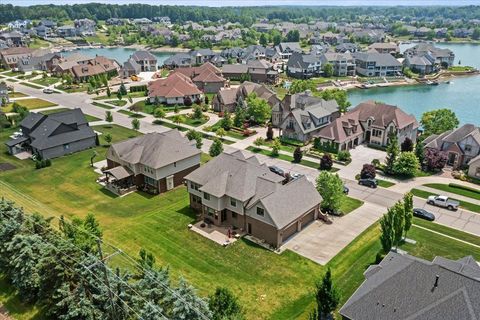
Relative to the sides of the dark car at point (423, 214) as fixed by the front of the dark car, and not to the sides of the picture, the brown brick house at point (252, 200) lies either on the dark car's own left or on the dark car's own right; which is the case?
on the dark car's own right

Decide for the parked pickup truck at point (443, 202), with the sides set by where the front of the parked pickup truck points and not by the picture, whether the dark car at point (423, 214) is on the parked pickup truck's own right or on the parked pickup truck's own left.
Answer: on the parked pickup truck's own left

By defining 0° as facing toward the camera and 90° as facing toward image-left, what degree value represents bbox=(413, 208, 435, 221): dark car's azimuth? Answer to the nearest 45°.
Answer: approximately 315°

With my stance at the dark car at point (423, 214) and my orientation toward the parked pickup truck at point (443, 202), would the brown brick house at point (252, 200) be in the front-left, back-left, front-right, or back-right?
back-left
